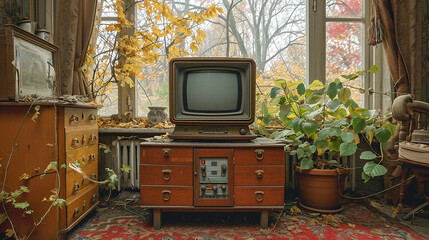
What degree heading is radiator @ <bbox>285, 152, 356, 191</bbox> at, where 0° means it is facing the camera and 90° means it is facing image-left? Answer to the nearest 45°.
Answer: approximately 0°

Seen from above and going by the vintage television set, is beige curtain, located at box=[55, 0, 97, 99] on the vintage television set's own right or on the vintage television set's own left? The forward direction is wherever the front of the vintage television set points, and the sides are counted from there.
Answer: on the vintage television set's own right

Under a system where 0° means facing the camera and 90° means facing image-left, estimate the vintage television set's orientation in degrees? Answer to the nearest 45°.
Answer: approximately 0°

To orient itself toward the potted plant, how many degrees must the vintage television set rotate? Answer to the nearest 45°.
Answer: approximately 90° to its left

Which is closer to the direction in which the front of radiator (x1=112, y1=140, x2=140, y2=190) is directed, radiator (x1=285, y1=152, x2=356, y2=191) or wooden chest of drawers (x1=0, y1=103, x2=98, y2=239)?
the wooden chest of drawers

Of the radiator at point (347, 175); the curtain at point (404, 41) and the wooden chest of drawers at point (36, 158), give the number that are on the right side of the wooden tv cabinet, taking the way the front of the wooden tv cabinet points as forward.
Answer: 1
